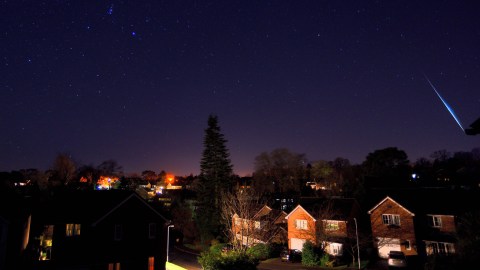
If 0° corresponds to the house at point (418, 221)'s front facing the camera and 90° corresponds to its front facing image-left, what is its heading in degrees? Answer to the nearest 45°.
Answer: approximately 0°

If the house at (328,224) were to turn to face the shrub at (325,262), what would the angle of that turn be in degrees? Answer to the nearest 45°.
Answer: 0° — it already faces it

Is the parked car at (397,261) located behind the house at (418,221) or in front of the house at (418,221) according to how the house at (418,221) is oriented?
in front

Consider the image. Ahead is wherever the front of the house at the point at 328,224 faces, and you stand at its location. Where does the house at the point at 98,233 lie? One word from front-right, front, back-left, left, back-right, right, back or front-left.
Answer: front-right

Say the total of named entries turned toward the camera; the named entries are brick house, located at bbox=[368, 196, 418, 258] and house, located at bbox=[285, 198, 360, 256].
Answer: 2

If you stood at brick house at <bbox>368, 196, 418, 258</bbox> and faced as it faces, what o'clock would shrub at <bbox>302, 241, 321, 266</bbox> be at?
The shrub is roughly at 2 o'clock from the brick house.

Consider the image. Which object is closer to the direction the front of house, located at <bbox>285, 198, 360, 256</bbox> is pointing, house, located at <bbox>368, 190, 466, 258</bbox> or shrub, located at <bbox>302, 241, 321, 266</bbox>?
the shrub

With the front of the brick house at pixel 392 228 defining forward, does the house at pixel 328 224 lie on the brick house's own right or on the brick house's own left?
on the brick house's own right

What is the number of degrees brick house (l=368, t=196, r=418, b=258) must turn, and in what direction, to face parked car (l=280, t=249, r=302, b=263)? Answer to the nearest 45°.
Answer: approximately 90° to its right

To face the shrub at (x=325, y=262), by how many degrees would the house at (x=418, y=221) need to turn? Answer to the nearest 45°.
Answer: approximately 45° to its right

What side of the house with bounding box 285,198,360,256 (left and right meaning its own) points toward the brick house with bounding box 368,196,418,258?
left

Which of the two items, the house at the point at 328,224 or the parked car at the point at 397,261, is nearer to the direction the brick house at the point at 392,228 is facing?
the parked car
